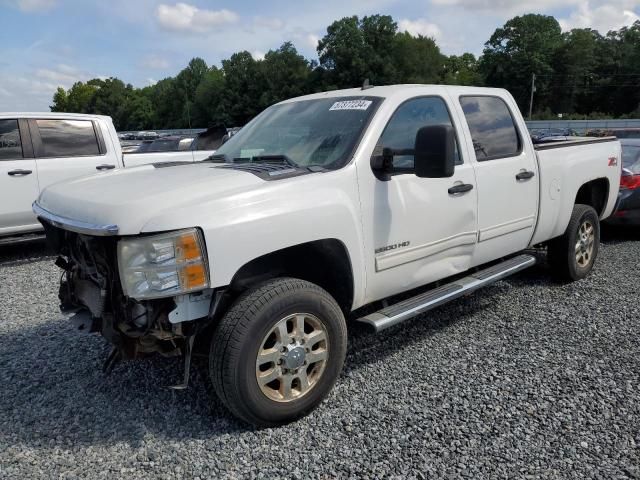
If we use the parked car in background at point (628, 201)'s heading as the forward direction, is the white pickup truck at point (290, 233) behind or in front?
behind

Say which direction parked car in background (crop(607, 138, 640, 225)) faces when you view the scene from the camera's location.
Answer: facing away from the viewer and to the right of the viewer

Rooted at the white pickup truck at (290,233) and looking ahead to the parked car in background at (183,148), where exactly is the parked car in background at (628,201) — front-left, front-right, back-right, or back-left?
front-right

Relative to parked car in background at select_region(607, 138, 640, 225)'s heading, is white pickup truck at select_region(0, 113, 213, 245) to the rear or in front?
to the rear

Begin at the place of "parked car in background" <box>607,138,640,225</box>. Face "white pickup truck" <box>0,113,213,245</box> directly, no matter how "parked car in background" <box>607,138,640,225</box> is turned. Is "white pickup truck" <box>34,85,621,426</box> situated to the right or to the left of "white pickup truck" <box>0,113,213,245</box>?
left

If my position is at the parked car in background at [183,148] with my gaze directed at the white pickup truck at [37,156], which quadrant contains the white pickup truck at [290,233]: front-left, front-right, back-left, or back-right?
front-left

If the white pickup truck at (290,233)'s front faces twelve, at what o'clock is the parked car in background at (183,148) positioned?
The parked car in background is roughly at 4 o'clock from the white pickup truck.

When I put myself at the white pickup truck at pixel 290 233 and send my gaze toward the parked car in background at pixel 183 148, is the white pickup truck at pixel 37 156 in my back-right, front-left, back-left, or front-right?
front-left

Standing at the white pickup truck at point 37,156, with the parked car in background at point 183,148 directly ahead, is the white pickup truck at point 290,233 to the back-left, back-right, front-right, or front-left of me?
back-right

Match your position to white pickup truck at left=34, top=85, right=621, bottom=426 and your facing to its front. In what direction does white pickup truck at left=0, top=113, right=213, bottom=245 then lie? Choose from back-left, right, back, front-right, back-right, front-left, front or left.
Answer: right

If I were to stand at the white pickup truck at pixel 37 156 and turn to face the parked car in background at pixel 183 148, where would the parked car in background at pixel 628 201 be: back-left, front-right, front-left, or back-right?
front-right
